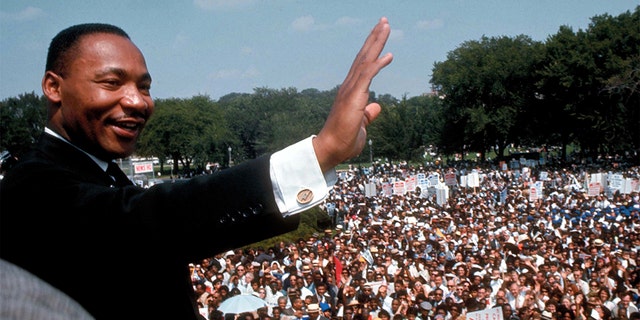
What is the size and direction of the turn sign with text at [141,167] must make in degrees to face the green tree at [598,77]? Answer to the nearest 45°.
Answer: approximately 90° to its left

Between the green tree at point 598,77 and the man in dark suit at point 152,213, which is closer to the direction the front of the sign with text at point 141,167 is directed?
the man in dark suit

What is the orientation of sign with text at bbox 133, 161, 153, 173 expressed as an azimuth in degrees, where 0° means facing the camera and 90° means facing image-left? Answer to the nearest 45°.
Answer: approximately 0°

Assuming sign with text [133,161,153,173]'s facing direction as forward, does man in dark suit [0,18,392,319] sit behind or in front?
in front
